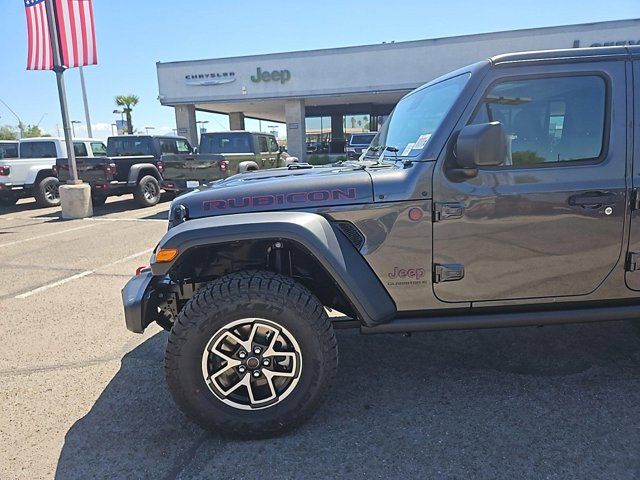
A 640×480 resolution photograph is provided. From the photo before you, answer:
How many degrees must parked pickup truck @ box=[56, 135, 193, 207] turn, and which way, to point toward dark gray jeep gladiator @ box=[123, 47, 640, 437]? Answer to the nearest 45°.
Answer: approximately 135° to its right

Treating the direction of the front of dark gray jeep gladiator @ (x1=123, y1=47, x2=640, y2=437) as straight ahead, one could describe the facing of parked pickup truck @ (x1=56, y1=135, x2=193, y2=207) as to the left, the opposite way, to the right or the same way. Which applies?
to the right

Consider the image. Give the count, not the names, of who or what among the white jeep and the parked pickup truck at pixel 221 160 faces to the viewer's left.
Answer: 0

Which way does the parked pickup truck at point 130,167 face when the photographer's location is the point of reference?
facing away from the viewer and to the right of the viewer

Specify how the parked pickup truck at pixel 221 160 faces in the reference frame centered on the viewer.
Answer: facing away from the viewer and to the right of the viewer

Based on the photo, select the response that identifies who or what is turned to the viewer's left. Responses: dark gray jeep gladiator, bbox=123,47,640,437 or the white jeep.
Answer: the dark gray jeep gladiator

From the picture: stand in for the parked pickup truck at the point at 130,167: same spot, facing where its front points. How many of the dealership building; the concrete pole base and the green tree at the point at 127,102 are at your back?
1

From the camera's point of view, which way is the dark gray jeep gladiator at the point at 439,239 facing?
to the viewer's left

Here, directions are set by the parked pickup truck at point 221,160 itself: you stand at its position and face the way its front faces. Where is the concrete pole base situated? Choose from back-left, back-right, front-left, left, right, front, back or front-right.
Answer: back-left

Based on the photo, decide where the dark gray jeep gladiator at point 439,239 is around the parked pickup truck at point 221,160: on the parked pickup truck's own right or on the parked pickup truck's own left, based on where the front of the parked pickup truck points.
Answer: on the parked pickup truck's own right

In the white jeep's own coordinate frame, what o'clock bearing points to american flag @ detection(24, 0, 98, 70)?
The american flag is roughly at 4 o'clock from the white jeep.

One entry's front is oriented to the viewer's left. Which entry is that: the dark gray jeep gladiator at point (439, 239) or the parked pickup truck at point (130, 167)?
the dark gray jeep gladiator

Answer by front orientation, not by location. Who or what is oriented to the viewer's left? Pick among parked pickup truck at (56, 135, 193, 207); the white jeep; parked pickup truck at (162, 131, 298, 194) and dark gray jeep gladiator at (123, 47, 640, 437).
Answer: the dark gray jeep gladiator

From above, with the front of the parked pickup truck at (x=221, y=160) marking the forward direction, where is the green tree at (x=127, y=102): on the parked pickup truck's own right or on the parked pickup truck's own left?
on the parked pickup truck's own left

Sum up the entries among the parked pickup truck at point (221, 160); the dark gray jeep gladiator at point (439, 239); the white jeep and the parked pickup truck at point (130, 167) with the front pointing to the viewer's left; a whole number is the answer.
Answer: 1

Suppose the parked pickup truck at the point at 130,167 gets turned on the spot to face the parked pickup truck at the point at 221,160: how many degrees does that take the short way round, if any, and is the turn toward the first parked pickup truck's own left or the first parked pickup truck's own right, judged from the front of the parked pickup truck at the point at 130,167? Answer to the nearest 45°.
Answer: approximately 90° to the first parked pickup truck's own right

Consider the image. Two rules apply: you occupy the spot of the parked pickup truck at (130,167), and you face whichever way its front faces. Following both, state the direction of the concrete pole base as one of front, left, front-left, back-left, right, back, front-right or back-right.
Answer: back
